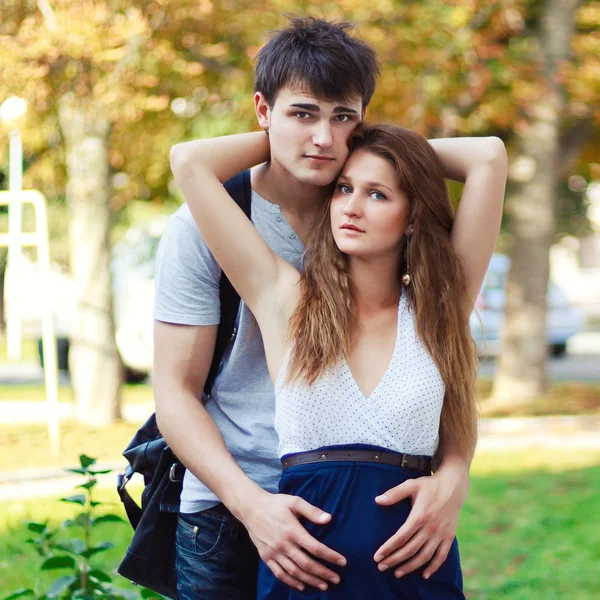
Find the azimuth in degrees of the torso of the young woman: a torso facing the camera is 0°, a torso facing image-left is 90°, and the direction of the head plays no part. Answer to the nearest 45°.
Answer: approximately 0°

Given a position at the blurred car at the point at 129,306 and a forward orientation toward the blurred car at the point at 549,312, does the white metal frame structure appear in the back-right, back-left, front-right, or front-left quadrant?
back-right

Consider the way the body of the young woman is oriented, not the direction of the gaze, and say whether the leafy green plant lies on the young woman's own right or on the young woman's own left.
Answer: on the young woman's own right

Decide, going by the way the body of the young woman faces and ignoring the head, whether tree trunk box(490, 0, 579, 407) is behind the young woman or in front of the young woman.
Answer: behind

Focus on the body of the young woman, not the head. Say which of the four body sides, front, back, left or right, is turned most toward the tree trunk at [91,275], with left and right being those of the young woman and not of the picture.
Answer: back

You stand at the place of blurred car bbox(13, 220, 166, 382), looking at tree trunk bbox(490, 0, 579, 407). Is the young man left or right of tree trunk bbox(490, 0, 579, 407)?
right
